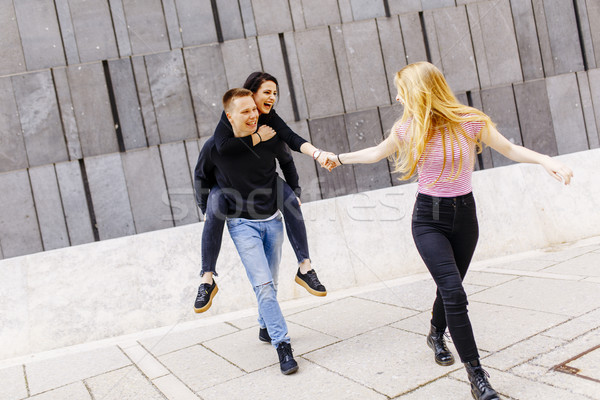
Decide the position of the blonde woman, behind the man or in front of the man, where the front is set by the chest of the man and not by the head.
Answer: in front

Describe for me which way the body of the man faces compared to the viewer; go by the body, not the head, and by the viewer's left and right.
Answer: facing the viewer and to the right of the viewer

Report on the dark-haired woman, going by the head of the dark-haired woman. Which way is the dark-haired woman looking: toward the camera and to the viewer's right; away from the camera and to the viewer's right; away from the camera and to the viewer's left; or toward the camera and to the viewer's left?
toward the camera and to the viewer's right

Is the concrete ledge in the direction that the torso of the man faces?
no

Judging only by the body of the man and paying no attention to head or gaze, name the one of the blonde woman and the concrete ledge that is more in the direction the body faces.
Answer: the blonde woman
